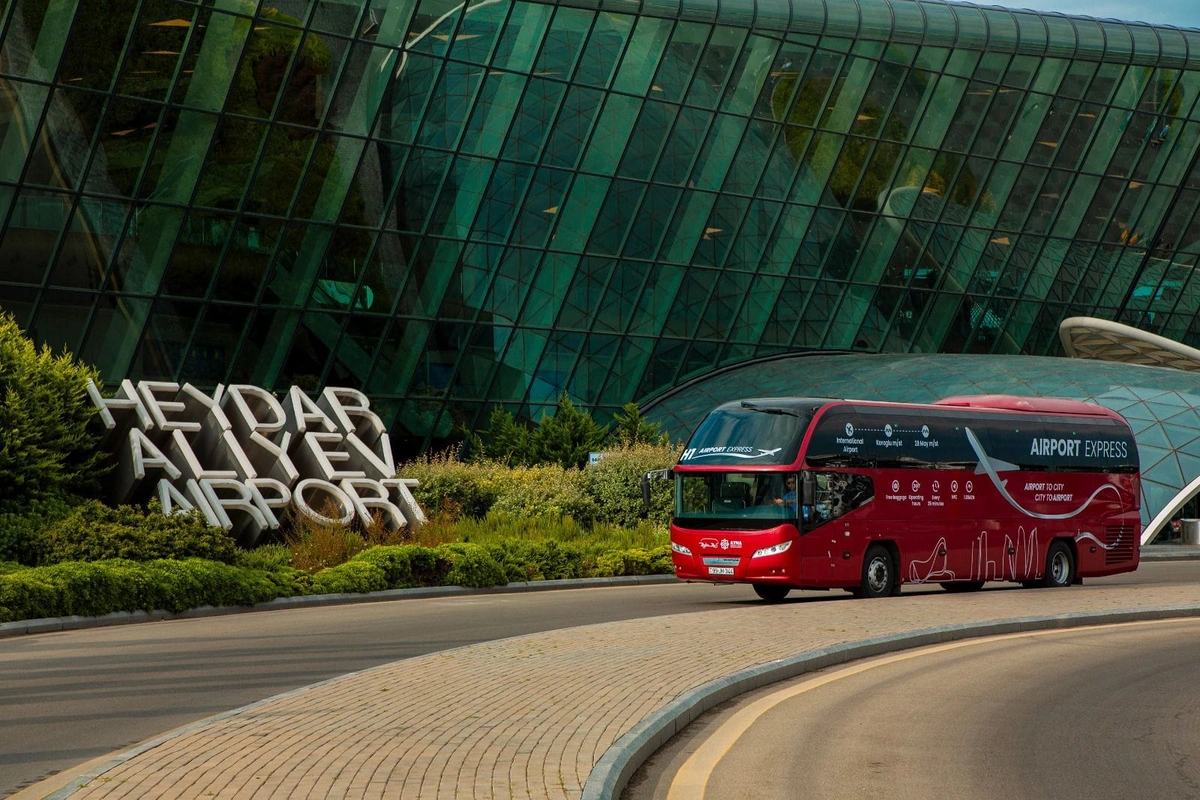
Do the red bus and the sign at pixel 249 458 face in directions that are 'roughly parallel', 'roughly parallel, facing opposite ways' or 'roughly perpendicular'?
roughly perpendicular

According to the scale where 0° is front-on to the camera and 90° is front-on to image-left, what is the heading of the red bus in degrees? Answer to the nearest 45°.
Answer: approximately 45°

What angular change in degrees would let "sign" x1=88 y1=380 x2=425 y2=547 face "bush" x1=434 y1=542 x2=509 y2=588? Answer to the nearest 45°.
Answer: approximately 45° to its left

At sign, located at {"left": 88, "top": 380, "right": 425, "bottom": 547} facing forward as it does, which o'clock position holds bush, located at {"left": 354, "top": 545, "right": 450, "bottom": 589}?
The bush is roughly at 11 o'clock from the sign.

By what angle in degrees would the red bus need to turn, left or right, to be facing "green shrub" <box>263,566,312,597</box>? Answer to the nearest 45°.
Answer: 0° — it already faces it

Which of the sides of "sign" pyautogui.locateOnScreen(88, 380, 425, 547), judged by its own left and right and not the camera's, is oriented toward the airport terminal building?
back

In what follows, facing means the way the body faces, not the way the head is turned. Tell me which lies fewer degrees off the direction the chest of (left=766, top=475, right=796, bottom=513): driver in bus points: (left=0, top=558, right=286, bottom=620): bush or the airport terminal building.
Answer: the bush

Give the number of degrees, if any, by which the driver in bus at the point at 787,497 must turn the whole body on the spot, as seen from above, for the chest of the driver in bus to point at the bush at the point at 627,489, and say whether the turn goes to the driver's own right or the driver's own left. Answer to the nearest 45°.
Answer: approximately 135° to the driver's own right

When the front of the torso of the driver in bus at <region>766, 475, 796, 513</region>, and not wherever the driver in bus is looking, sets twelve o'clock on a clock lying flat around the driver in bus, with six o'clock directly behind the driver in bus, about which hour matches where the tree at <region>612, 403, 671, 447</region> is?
The tree is roughly at 4 o'clock from the driver in bus.
